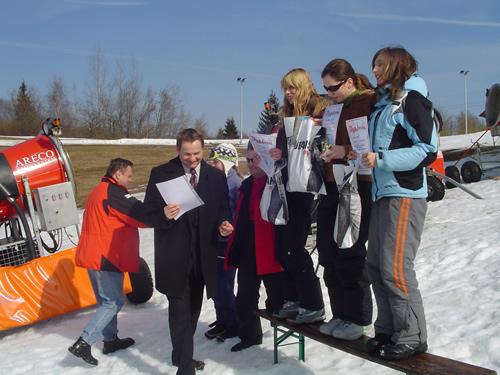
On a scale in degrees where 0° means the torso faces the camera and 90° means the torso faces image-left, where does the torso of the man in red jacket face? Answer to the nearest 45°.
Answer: approximately 270°

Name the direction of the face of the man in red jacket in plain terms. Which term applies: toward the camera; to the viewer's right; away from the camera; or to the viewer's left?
to the viewer's right

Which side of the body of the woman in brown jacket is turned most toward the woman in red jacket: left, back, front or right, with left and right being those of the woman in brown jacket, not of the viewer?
right

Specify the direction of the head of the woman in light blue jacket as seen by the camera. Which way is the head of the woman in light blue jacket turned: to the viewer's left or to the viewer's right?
to the viewer's left

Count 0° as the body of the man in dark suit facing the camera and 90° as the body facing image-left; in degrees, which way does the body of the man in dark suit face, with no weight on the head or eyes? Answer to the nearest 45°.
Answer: approximately 0°
